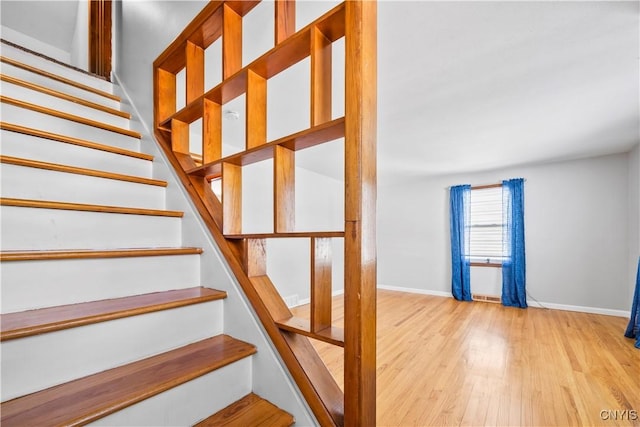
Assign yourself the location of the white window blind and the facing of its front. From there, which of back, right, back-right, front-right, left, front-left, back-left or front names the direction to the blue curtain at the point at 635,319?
front-left

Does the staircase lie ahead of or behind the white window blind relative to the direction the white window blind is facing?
ahead

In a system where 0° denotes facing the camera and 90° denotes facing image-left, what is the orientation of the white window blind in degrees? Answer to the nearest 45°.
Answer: approximately 0°

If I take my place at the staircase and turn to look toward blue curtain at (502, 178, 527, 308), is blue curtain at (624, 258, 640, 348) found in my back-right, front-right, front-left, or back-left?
front-right
